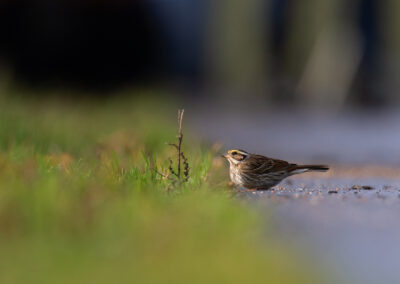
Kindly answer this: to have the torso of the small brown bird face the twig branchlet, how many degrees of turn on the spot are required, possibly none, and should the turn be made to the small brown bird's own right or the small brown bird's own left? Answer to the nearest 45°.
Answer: approximately 45° to the small brown bird's own left

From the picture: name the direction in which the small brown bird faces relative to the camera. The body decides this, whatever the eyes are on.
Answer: to the viewer's left
